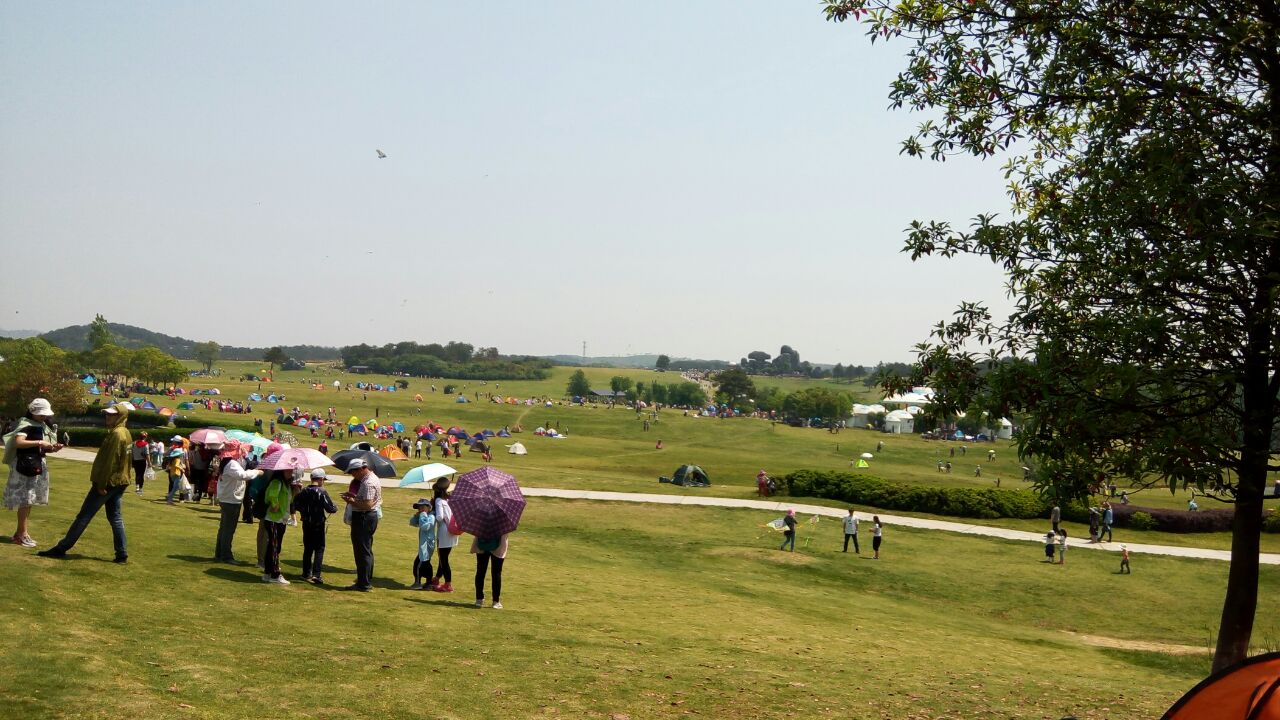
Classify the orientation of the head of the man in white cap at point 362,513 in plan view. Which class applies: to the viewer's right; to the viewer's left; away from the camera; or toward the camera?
to the viewer's left

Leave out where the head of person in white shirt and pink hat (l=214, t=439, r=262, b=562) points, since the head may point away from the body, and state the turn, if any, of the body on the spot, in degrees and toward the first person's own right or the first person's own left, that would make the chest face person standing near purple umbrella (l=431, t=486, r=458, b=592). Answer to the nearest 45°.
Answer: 0° — they already face them

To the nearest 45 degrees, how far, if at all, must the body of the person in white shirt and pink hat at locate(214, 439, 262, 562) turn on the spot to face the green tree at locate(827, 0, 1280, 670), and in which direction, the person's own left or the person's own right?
approximately 45° to the person's own right

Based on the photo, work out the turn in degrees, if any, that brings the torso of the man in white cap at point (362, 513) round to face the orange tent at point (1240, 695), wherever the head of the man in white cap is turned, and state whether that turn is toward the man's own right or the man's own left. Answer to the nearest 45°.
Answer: approximately 135° to the man's own left

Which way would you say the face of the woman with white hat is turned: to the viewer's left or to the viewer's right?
to the viewer's right

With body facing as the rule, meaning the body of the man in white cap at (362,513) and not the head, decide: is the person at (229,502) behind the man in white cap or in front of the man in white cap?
in front

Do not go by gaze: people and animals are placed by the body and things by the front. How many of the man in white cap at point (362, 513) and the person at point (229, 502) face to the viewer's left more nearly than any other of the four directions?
1

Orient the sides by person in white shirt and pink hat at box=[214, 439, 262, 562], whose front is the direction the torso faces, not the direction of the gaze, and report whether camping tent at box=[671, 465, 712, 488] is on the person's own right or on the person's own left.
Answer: on the person's own left

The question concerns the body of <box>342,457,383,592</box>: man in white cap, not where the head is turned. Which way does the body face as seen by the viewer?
to the viewer's left

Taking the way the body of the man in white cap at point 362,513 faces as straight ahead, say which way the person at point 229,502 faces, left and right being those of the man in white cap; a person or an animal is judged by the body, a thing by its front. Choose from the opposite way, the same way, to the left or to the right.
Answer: the opposite way

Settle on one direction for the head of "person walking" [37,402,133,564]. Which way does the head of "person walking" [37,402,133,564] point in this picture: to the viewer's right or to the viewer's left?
to the viewer's left

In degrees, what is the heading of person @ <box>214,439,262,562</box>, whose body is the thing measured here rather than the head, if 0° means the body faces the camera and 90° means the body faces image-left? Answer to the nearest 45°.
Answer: approximately 270°
